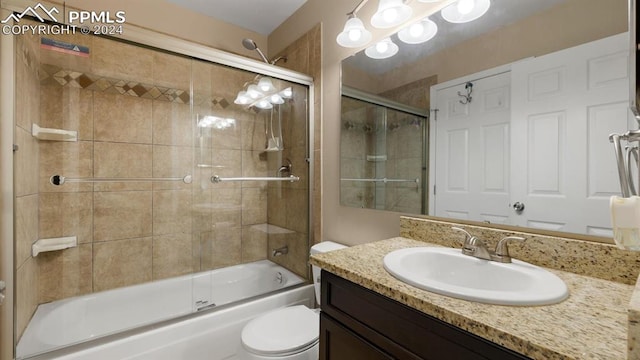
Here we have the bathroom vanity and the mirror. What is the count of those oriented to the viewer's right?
0

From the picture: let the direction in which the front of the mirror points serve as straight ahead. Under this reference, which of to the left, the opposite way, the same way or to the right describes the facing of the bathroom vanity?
the same way

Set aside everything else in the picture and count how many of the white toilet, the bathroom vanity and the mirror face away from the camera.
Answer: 0

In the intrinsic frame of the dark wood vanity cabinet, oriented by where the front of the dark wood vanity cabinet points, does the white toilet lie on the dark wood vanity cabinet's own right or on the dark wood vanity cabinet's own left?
on the dark wood vanity cabinet's own right

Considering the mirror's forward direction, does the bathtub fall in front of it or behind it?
in front

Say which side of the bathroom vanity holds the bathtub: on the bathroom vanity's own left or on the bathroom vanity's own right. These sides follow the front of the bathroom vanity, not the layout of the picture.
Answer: on the bathroom vanity's own right

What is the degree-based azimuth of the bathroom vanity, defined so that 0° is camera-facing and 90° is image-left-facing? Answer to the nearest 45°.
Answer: approximately 45°

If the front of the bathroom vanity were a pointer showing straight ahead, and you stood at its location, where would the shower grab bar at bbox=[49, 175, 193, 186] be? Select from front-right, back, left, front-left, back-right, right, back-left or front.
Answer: front-right

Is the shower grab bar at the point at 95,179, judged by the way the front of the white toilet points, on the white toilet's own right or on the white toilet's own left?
on the white toilet's own right

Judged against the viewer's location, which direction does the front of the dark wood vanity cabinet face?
facing the viewer and to the left of the viewer

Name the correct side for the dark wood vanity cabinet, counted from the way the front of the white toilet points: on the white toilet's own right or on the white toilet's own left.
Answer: on the white toilet's own left

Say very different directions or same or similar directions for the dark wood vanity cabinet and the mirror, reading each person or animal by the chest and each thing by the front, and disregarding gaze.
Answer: same or similar directions

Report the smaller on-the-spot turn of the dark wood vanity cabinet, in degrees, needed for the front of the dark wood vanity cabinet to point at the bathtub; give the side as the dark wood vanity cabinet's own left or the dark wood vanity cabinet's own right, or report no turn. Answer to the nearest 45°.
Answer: approximately 45° to the dark wood vanity cabinet's own right
